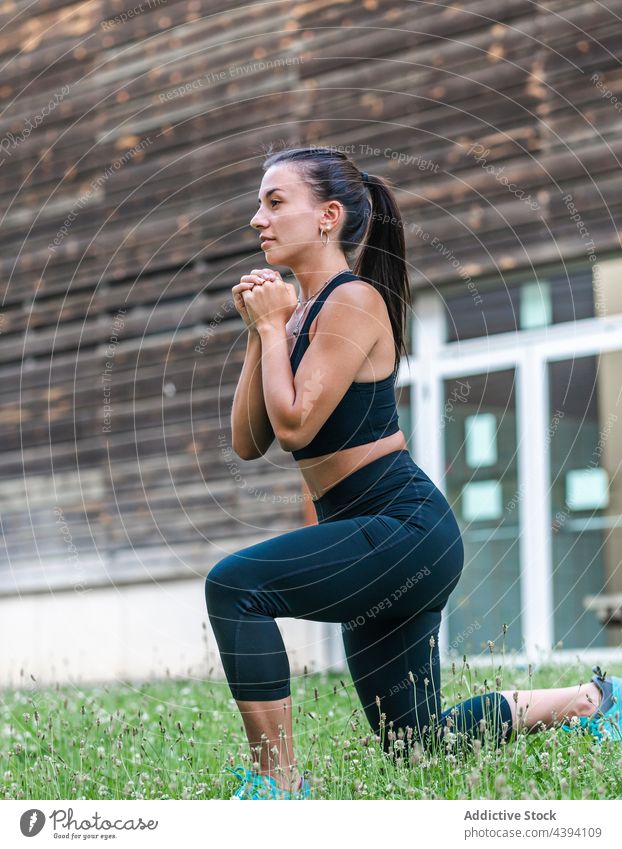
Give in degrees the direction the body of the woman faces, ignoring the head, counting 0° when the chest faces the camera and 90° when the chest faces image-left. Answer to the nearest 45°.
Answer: approximately 90°

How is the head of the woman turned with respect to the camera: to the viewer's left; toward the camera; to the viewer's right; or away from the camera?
to the viewer's left
